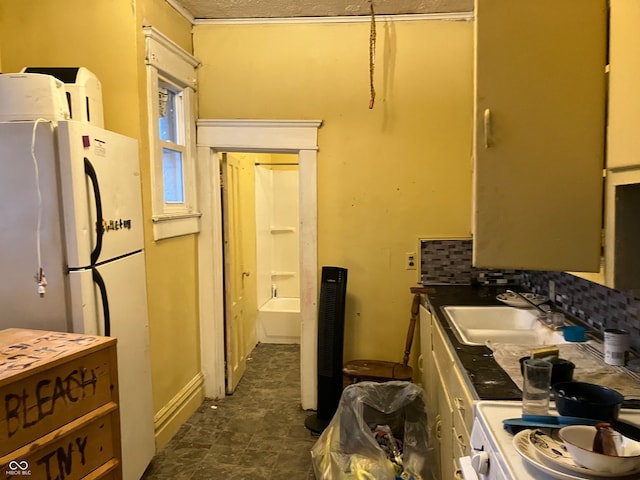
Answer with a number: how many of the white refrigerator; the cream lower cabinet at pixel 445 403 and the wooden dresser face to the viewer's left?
1

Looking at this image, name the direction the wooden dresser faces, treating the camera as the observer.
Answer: facing the viewer and to the right of the viewer

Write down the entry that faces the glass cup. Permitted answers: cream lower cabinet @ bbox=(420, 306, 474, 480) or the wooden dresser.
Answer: the wooden dresser

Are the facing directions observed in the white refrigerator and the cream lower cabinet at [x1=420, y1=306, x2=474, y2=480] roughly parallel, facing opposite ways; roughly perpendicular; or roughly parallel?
roughly parallel, facing opposite ways

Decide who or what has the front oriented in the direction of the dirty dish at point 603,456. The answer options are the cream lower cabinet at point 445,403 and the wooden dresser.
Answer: the wooden dresser

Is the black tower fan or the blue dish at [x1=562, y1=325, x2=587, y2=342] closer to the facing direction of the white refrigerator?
the blue dish

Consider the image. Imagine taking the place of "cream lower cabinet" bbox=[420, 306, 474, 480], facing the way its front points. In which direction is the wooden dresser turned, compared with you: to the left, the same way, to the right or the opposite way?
the opposite way

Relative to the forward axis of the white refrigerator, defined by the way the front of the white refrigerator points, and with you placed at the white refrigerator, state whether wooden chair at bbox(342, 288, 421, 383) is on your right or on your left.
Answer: on your left

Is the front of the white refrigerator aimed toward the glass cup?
yes

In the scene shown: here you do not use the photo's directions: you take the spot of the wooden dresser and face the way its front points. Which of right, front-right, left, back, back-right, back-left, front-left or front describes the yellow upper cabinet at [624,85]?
front

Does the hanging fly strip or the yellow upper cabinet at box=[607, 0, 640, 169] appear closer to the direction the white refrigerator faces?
the yellow upper cabinet

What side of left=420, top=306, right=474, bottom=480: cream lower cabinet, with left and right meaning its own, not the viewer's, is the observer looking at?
left

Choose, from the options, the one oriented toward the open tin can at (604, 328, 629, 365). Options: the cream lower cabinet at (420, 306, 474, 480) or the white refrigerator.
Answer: the white refrigerator

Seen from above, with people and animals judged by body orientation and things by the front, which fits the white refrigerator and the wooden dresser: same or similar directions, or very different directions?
same or similar directions

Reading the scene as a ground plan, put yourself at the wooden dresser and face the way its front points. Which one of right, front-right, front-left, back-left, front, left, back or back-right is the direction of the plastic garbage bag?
front-left
